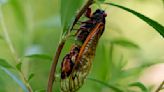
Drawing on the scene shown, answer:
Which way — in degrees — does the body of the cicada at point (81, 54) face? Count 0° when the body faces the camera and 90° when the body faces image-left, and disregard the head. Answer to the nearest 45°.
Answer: approximately 270°

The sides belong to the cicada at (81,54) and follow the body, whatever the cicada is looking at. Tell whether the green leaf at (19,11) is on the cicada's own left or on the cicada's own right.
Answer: on the cicada's own left

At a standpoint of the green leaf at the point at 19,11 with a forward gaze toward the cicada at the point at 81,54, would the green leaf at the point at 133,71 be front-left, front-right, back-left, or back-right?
front-left

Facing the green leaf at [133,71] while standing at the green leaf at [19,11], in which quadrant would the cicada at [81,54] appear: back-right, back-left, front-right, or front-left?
front-right
